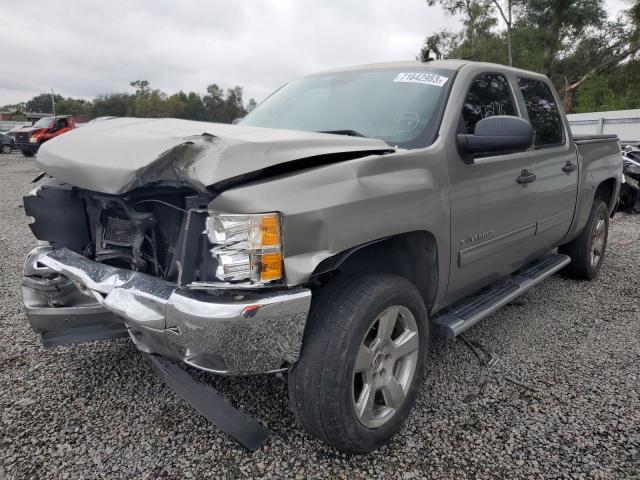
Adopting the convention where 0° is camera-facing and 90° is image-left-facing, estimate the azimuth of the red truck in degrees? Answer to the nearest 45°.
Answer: approximately 45°

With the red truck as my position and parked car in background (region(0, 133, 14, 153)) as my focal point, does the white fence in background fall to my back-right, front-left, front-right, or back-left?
back-right

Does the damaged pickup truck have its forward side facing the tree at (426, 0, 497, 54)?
no

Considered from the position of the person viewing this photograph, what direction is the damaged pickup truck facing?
facing the viewer and to the left of the viewer

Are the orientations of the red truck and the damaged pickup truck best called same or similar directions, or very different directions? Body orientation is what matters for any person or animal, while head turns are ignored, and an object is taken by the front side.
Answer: same or similar directions

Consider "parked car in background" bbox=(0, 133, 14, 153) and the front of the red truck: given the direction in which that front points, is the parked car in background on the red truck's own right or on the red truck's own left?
on the red truck's own right

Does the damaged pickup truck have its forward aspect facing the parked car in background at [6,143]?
no

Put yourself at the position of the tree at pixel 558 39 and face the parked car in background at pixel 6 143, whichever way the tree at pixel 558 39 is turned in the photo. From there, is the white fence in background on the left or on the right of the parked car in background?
left

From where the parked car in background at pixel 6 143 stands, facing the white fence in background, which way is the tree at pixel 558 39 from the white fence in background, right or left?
left

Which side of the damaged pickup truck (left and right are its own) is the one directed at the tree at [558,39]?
back

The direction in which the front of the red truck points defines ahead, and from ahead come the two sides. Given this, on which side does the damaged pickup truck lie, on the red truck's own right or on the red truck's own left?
on the red truck's own left

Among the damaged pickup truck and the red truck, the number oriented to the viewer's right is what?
0

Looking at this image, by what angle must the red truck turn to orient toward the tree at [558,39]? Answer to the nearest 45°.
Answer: approximately 135° to its left

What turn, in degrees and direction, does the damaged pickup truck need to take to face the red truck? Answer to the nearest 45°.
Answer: approximately 90° to its right
